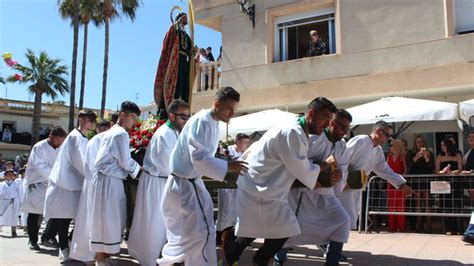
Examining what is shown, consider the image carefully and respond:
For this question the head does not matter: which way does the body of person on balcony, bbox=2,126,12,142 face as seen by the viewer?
toward the camera

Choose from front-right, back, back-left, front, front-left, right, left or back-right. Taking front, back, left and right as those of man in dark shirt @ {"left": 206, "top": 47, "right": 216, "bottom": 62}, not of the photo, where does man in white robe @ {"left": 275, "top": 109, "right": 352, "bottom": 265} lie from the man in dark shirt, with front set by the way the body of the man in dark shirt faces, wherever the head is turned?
front-left

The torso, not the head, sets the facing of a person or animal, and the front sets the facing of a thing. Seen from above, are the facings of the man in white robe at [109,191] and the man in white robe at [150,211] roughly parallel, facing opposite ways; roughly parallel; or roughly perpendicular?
roughly parallel

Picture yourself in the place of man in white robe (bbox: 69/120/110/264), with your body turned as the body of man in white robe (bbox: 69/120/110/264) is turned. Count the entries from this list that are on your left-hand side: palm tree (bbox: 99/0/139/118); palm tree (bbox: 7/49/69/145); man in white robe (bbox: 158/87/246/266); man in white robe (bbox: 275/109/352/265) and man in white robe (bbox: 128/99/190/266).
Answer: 2

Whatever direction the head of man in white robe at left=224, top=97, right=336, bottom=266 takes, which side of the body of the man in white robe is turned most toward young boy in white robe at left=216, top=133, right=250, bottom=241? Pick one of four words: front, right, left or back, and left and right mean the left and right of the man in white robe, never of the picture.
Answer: left

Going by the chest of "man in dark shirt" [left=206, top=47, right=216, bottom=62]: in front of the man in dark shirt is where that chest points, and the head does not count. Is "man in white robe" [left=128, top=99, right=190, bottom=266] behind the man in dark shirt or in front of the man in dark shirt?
in front

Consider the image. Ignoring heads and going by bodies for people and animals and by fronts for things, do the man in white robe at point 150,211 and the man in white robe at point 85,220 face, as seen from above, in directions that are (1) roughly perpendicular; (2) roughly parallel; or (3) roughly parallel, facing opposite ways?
roughly parallel

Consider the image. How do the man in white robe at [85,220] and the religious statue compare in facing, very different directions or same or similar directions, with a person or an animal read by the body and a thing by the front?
same or similar directions
